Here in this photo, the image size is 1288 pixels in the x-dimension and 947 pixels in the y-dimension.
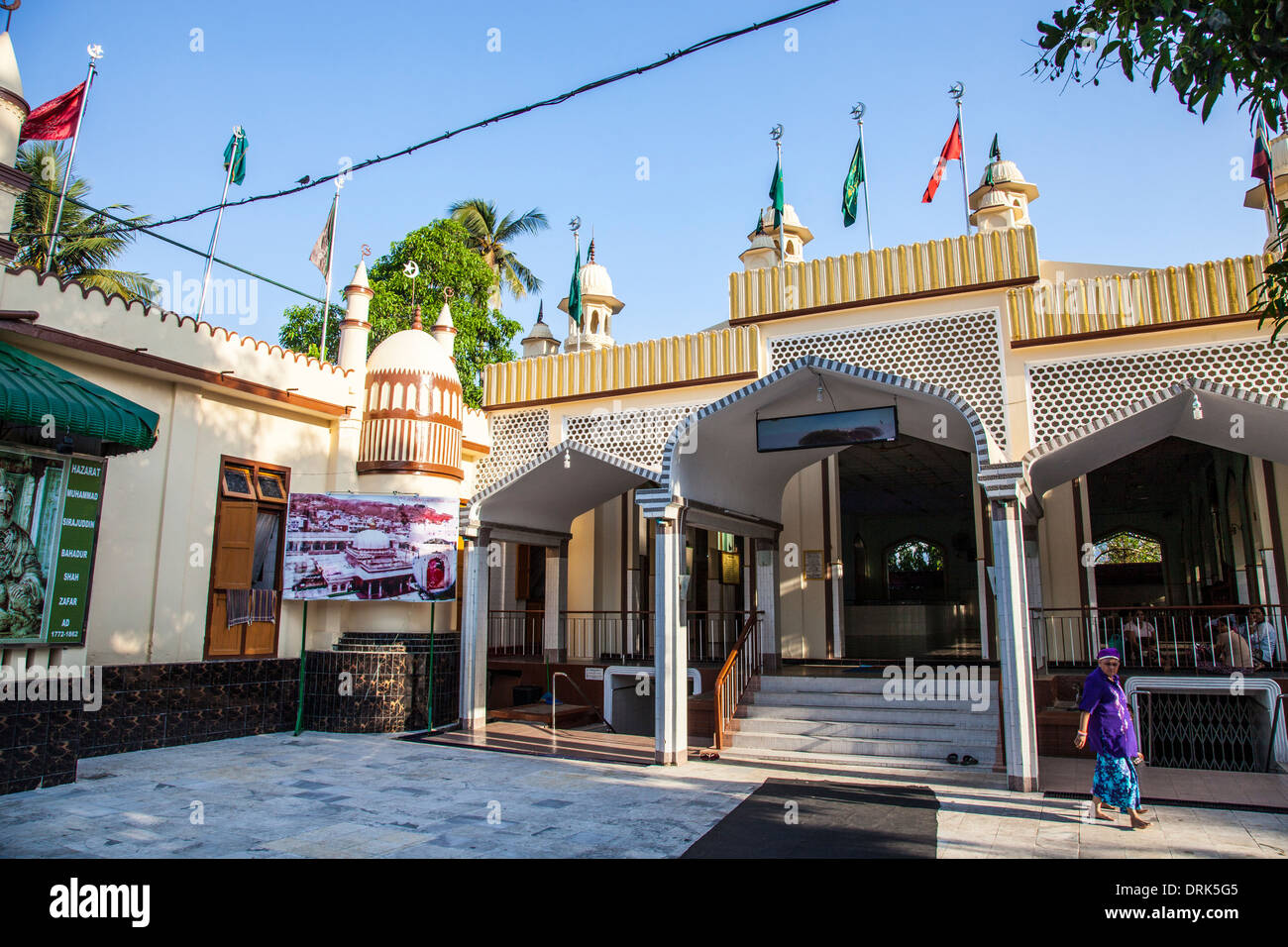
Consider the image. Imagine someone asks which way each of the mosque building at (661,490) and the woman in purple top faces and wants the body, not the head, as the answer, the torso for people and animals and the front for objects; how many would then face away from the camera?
0

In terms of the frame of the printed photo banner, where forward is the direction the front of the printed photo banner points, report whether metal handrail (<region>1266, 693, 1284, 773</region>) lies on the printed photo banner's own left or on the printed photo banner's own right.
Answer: on the printed photo banner's own left

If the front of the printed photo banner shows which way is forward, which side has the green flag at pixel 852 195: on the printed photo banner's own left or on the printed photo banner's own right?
on the printed photo banner's own left

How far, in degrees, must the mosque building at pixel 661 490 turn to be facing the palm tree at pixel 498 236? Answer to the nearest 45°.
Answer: approximately 135° to its right

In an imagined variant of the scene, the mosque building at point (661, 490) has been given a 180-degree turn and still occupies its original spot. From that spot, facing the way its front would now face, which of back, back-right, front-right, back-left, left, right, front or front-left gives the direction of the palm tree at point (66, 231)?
left

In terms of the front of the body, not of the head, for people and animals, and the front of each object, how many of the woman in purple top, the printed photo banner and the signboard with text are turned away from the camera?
0

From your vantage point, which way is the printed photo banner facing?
toward the camera

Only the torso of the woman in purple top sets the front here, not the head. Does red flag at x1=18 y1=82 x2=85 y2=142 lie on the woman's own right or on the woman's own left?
on the woman's own right

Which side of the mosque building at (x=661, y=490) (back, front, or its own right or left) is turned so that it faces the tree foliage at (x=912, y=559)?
back
